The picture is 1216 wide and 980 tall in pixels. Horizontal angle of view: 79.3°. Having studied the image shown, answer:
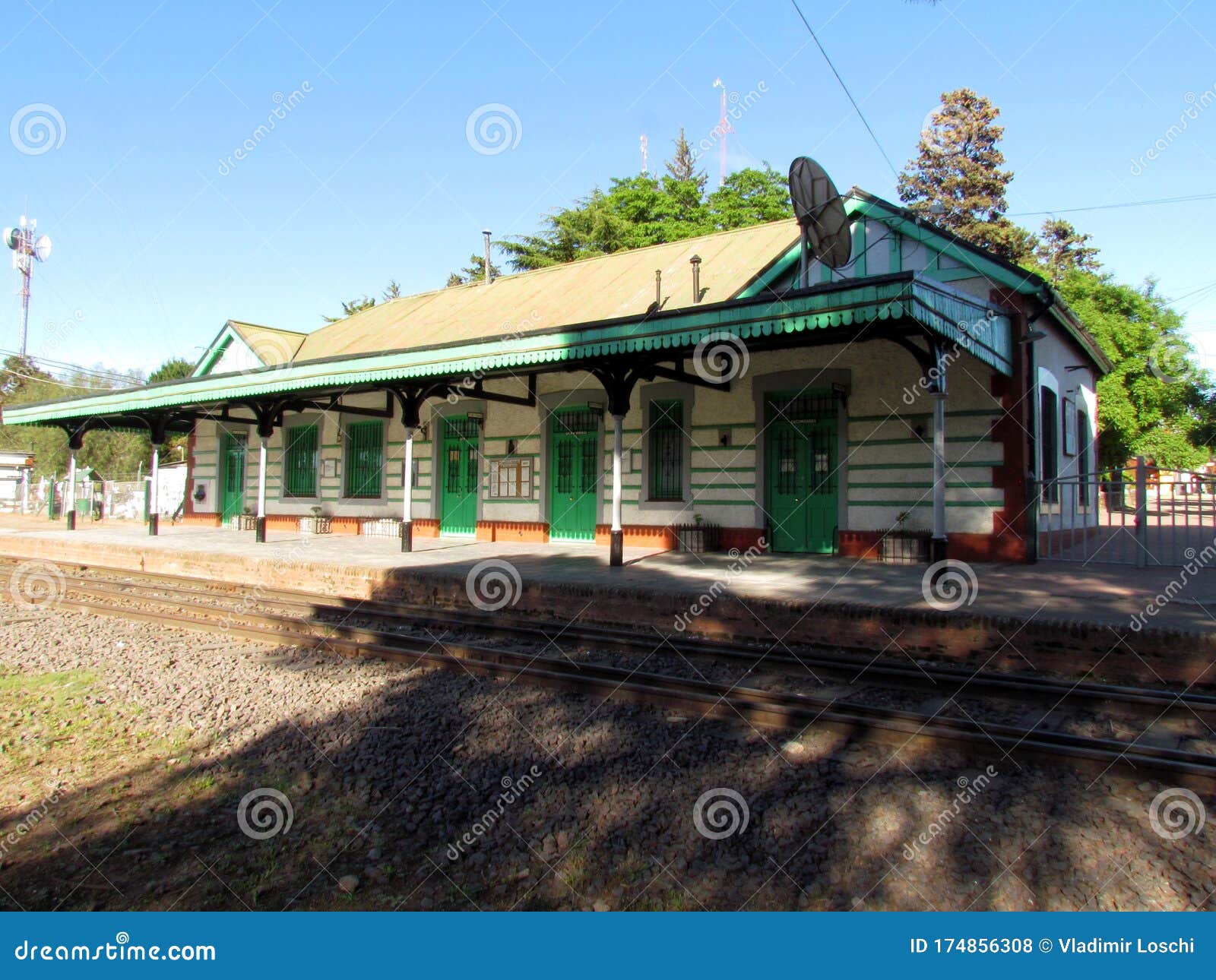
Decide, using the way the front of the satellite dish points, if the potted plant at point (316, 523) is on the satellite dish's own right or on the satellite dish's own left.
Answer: on the satellite dish's own left

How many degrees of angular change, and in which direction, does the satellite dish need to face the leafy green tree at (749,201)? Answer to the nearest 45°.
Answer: approximately 45° to its left

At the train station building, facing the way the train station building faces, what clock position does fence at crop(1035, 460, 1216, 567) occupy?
The fence is roughly at 8 o'clock from the train station building.

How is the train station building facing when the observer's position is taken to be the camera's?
facing the viewer and to the left of the viewer

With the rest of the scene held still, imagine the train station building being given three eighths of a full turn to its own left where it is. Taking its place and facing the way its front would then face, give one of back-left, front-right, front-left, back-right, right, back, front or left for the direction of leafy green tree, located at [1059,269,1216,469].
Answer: front-left

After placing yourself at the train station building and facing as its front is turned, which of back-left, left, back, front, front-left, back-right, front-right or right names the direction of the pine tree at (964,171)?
back
